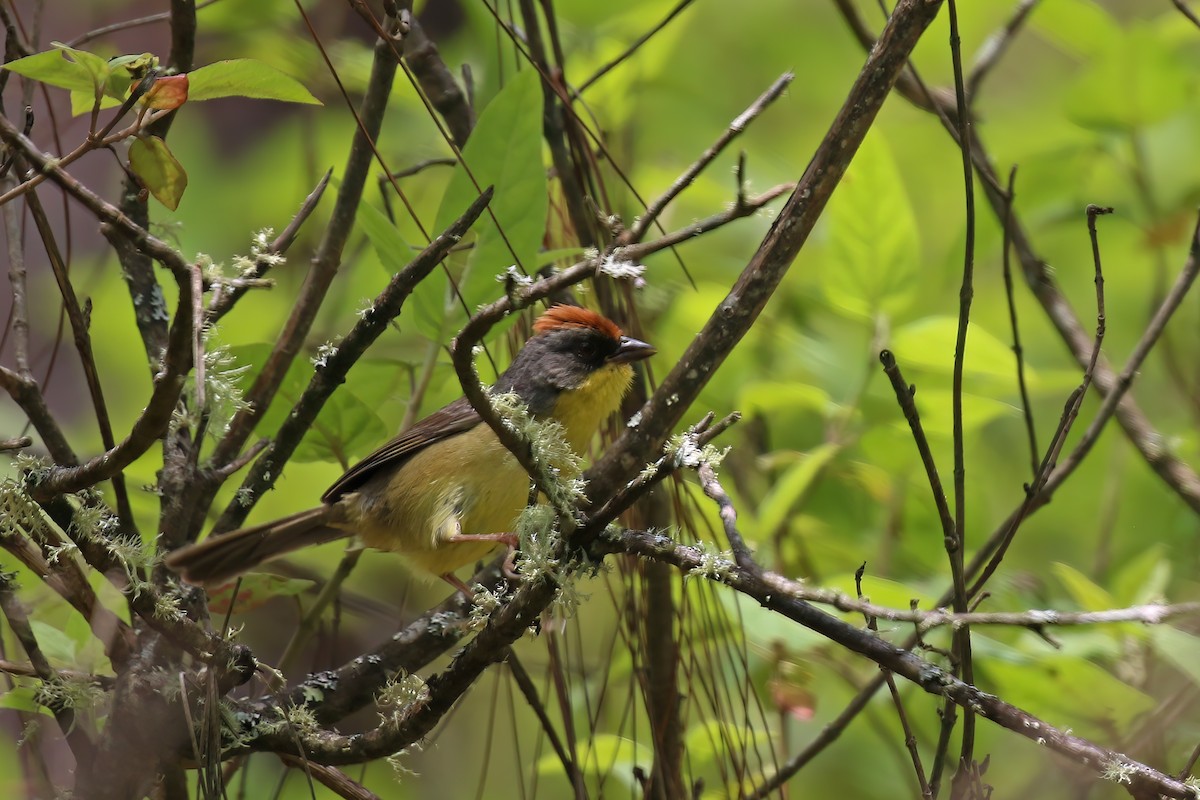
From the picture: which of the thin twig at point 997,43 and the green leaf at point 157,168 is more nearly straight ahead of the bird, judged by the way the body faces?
the thin twig

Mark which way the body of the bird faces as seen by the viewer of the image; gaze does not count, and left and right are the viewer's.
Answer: facing to the right of the viewer

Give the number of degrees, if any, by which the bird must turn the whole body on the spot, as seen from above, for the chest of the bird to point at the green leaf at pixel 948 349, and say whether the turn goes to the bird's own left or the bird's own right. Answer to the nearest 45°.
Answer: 0° — it already faces it

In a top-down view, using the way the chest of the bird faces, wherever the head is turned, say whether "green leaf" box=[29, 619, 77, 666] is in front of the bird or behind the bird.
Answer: behind

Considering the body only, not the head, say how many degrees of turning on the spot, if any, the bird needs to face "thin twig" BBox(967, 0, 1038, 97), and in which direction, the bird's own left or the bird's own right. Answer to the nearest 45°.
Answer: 0° — it already faces it

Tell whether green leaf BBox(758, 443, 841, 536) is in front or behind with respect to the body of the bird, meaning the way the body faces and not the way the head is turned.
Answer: in front

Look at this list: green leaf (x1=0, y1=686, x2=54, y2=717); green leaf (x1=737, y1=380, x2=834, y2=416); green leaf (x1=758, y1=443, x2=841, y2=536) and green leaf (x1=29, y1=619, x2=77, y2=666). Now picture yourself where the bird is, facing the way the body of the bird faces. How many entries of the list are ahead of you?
2
